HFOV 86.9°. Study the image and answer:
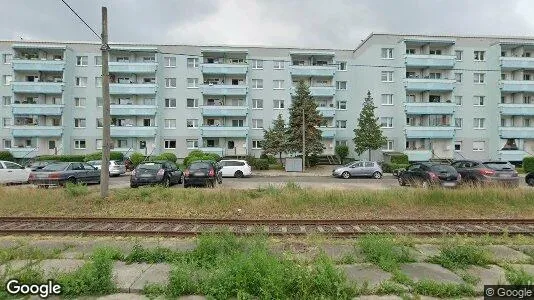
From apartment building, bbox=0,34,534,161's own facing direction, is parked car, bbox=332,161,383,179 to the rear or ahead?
ahead

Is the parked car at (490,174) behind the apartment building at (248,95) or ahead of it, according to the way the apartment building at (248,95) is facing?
ahead

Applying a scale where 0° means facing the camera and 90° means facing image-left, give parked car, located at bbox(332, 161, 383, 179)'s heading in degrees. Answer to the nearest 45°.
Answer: approximately 90°

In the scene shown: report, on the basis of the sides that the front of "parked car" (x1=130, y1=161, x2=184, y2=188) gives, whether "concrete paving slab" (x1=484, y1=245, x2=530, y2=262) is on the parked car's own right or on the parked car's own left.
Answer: on the parked car's own right

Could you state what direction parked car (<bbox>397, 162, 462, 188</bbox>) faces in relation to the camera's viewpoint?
facing away from the viewer and to the left of the viewer

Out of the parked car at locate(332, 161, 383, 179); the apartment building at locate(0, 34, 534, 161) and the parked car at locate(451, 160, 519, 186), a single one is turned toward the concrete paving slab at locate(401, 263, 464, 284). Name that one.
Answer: the apartment building

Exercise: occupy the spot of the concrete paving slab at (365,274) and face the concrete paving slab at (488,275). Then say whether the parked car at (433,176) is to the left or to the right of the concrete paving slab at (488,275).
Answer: left

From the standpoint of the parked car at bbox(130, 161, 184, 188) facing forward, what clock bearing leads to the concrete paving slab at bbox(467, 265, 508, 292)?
The concrete paving slab is roughly at 4 o'clock from the parked car.

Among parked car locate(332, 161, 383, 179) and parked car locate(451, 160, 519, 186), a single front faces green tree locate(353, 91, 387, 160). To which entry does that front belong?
parked car locate(451, 160, 519, 186)

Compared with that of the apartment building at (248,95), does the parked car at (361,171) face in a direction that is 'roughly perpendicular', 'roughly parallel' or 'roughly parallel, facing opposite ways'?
roughly perpendicular
